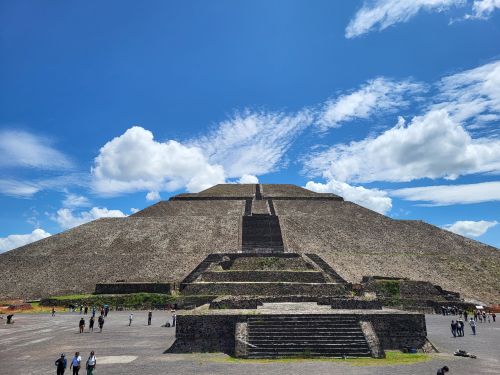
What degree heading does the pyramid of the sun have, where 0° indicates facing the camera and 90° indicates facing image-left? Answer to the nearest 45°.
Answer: approximately 0°
